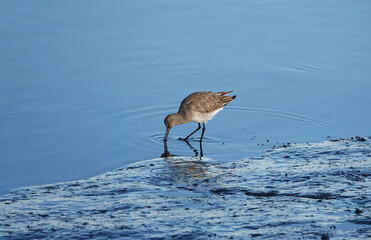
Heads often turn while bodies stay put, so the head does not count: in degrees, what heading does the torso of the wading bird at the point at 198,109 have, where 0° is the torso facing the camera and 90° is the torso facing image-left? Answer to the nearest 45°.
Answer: approximately 90°
